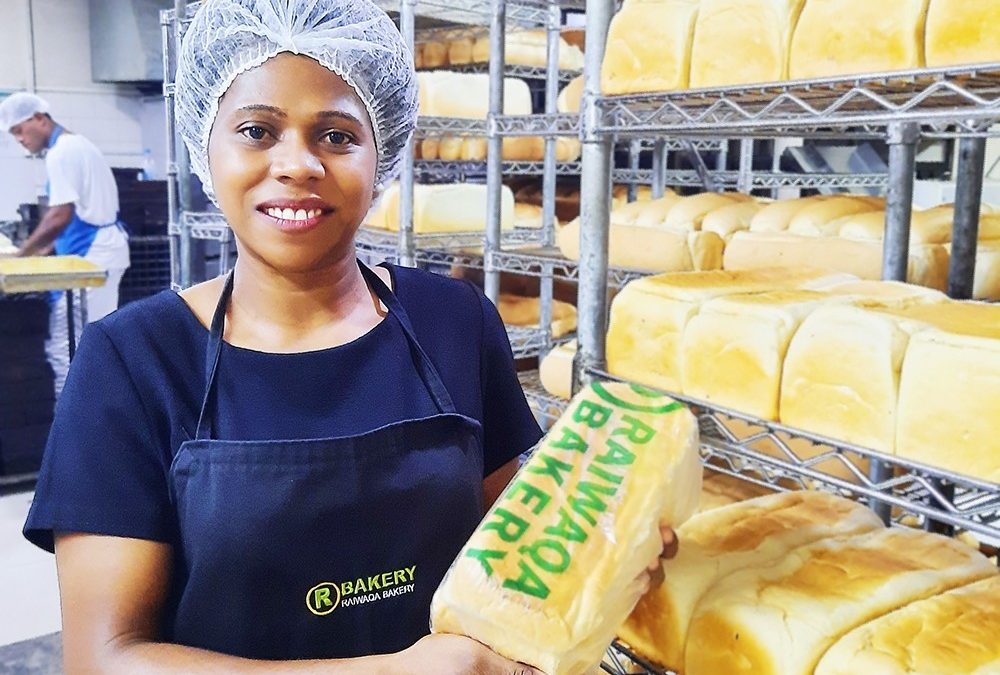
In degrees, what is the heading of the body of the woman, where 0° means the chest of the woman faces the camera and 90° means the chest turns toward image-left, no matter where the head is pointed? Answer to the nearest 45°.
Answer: approximately 0°

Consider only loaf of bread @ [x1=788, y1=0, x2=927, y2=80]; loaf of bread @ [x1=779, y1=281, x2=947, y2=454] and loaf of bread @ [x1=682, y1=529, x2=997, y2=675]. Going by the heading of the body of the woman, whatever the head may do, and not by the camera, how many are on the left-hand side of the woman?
3

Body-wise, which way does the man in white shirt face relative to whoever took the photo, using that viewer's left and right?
facing to the left of the viewer

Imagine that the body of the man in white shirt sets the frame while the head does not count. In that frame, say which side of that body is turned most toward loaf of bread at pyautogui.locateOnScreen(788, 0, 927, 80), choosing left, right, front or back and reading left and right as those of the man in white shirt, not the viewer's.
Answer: left

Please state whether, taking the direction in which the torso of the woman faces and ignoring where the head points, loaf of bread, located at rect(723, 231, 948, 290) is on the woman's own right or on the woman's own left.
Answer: on the woman's own left

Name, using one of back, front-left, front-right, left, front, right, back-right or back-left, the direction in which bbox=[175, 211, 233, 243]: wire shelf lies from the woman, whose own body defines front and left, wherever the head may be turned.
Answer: back

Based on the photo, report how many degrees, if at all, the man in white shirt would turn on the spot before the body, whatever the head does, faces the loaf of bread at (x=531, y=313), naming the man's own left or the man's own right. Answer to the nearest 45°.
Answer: approximately 135° to the man's own left

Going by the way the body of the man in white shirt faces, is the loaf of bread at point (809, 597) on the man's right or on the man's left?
on the man's left

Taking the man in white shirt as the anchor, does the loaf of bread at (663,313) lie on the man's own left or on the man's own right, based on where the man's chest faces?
on the man's own left

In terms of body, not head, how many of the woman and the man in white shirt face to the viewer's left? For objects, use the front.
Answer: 1

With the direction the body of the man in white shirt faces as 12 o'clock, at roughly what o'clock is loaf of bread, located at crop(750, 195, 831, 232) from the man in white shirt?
The loaf of bread is roughly at 8 o'clock from the man in white shirt.

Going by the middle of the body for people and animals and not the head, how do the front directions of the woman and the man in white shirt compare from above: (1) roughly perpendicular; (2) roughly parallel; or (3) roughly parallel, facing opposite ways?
roughly perpendicular
